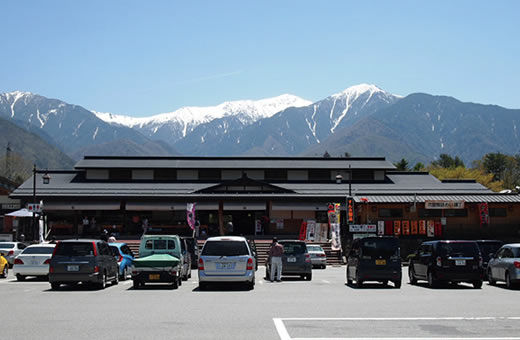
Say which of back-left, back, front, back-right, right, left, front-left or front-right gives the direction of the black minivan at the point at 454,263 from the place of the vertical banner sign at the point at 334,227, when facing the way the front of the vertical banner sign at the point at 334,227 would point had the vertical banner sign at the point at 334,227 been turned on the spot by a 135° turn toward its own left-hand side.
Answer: back-right

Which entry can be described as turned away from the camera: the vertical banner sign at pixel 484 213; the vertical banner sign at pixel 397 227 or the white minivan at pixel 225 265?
the white minivan

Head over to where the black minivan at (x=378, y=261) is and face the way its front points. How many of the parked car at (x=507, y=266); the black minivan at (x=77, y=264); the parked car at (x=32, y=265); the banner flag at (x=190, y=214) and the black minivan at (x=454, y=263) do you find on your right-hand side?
2

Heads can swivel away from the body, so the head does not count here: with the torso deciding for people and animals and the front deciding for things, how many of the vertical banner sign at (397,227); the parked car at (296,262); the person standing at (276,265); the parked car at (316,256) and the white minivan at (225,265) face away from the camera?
4

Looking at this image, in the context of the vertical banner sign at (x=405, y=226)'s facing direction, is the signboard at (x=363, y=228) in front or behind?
in front

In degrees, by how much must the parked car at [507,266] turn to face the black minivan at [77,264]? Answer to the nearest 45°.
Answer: approximately 90° to its left

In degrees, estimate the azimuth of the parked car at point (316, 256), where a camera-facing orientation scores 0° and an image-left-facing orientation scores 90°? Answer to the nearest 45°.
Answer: approximately 180°

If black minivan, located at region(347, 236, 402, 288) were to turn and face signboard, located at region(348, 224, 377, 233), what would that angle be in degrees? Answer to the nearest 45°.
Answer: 0° — it already faces it

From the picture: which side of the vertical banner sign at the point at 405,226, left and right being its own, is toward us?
front

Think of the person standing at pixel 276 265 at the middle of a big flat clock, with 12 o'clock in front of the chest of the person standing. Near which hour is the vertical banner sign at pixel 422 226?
The vertical banner sign is roughly at 1 o'clock from the person standing.

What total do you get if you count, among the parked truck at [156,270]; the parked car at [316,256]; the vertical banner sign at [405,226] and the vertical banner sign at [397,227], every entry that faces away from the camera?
2

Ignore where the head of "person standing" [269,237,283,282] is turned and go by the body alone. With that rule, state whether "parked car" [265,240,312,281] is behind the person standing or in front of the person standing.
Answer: in front

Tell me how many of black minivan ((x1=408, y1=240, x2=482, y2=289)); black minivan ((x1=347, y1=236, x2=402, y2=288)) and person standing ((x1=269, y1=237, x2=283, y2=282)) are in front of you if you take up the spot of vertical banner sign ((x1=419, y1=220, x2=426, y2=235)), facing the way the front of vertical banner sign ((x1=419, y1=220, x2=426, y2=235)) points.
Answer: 3

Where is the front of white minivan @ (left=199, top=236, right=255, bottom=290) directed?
away from the camera

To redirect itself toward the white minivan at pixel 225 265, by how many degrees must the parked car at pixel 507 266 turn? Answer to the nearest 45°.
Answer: approximately 90° to its left

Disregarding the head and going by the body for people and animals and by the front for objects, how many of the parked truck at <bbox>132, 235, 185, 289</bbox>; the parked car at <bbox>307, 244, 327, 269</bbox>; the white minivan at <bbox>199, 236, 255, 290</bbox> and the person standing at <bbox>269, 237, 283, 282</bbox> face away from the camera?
4

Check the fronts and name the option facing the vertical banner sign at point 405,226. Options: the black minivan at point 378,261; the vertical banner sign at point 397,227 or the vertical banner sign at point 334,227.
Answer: the black minivan

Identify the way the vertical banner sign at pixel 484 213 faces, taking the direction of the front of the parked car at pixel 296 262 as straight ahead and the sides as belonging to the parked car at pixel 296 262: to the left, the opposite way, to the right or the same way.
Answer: the opposite way

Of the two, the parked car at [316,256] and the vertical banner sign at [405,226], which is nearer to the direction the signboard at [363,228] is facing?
the parked car

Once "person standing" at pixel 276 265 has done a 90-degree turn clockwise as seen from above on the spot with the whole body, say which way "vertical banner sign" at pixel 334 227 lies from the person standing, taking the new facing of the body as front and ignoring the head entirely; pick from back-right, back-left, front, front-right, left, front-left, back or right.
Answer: left

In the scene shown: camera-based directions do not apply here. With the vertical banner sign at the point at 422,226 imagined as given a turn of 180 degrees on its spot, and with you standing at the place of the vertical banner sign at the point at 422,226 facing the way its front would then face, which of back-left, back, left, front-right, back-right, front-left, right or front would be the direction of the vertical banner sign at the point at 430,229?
right

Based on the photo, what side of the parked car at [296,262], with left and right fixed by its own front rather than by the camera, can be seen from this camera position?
back
